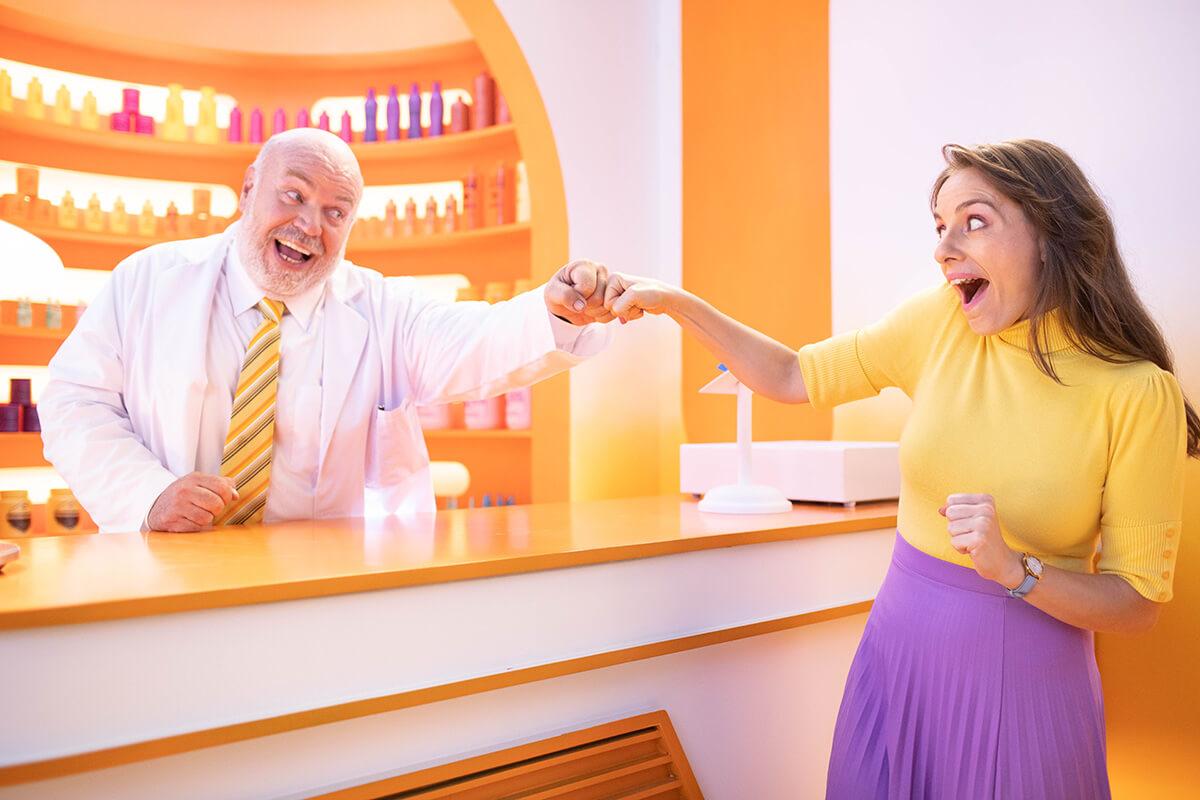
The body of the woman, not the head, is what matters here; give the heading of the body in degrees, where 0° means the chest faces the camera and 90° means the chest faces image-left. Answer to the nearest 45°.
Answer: approximately 45°

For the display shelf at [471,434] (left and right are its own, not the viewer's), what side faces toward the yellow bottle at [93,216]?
right

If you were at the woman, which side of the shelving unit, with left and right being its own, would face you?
front

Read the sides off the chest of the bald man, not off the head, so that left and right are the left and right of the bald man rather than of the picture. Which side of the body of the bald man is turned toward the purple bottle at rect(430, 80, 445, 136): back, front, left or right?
back

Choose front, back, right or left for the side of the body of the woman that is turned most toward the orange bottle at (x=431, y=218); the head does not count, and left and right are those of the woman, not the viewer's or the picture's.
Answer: right

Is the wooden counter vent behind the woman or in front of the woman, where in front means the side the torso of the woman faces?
in front

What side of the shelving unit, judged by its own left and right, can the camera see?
front

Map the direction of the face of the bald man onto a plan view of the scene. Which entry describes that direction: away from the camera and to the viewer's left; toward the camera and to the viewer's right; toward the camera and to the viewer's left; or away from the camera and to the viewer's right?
toward the camera and to the viewer's right
